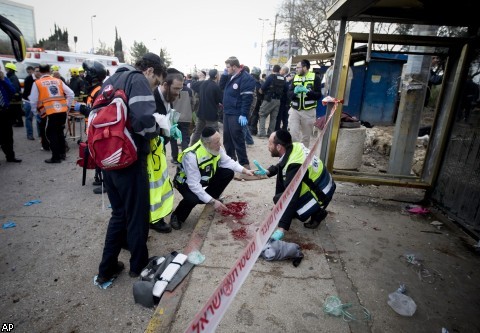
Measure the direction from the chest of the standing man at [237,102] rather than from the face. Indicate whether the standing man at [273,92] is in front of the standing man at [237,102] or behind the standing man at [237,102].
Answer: behind

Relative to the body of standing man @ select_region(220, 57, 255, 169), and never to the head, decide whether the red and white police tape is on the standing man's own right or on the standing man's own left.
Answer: on the standing man's own left

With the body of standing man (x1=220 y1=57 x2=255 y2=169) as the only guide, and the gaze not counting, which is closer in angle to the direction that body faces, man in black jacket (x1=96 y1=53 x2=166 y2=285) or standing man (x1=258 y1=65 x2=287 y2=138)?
the man in black jacket

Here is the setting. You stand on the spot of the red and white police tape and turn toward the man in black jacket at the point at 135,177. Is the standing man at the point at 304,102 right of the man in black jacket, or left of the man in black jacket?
right

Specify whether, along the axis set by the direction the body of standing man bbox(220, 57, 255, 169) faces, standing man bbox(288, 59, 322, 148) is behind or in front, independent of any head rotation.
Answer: behind

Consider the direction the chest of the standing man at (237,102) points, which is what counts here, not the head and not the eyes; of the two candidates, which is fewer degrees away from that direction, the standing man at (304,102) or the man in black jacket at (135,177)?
the man in black jacket

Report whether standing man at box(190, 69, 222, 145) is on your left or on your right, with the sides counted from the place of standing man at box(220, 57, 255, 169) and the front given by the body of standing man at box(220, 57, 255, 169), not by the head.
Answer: on your right

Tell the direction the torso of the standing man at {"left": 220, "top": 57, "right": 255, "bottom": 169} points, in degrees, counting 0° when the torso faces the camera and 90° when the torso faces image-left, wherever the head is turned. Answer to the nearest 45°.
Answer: approximately 45°

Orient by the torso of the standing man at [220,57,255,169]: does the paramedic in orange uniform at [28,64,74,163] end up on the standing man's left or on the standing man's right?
on the standing man's right

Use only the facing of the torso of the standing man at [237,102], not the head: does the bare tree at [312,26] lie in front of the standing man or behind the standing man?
behind

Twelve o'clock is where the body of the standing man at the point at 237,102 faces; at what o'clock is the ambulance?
The ambulance is roughly at 3 o'clock from the standing man.
